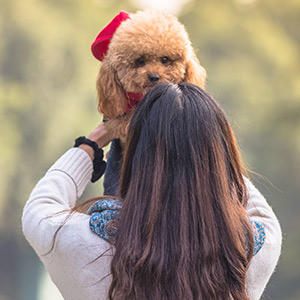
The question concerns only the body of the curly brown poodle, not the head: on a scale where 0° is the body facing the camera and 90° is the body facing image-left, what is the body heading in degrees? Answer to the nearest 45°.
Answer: approximately 0°

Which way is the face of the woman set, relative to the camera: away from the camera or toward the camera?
away from the camera

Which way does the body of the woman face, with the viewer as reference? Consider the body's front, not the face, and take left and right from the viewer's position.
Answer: facing away from the viewer
